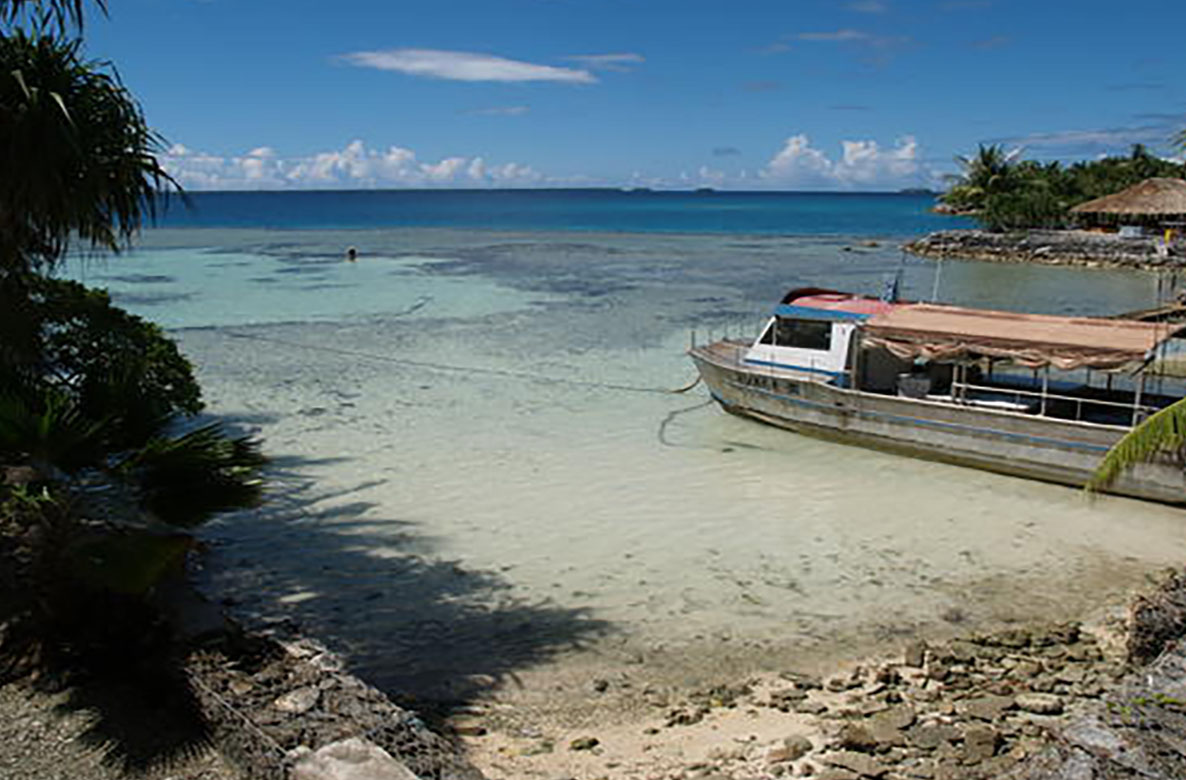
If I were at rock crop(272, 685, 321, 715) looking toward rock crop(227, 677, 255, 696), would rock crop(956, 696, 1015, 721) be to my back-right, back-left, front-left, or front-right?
back-right

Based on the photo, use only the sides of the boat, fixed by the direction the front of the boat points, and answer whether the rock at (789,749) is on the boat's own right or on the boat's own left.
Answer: on the boat's own left

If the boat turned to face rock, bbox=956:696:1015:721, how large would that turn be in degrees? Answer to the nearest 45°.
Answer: approximately 135° to its left

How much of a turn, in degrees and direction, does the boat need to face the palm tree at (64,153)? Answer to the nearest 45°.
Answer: approximately 90° to its left

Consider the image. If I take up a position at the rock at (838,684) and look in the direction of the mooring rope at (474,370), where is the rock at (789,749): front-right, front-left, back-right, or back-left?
back-left

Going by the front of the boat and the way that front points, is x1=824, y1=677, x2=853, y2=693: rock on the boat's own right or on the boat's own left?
on the boat's own left

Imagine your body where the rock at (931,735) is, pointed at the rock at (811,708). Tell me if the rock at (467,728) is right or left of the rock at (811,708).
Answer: left

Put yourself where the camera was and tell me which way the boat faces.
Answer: facing away from the viewer and to the left of the viewer

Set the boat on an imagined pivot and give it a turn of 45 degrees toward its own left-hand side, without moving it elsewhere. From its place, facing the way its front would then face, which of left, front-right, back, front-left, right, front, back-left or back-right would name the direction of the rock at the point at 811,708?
left

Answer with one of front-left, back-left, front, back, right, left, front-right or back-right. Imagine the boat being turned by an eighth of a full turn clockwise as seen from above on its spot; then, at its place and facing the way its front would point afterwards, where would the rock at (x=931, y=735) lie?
back

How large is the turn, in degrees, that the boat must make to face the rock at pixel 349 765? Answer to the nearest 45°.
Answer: approximately 135° to its left

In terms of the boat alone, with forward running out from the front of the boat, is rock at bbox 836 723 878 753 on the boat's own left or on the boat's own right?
on the boat's own left

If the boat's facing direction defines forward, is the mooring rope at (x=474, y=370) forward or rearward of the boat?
forward

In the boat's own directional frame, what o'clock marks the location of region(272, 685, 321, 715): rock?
The rock is roughly at 8 o'clock from the boat.
